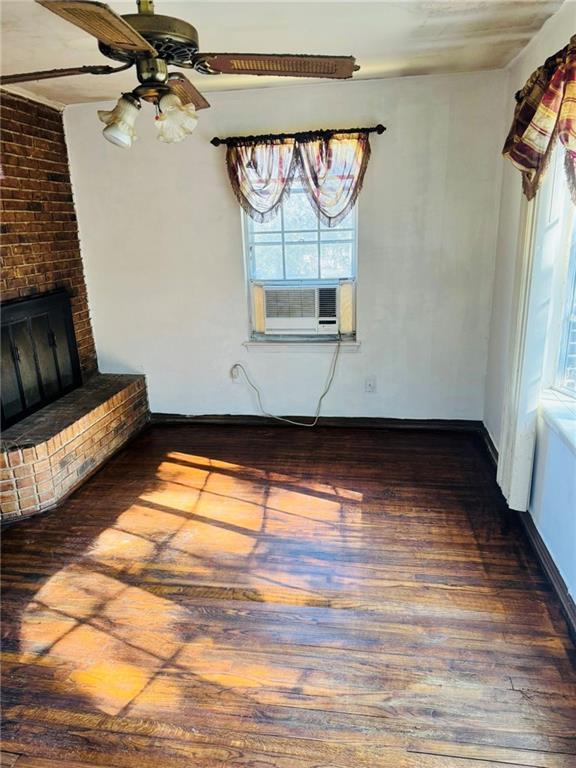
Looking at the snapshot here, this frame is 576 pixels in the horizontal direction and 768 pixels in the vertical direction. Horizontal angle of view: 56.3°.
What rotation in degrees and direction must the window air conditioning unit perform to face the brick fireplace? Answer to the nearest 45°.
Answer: approximately 90° to its right

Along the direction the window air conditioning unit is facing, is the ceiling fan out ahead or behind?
ahead

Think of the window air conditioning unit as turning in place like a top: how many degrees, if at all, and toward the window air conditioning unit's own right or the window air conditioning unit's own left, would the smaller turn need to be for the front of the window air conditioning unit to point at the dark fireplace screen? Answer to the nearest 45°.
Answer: approximately 90° to the window air conditioning unit's own right

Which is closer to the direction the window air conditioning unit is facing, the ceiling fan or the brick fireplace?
the ceiling fan

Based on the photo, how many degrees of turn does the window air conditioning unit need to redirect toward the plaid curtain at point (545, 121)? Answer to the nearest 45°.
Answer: approximately 45° to its left

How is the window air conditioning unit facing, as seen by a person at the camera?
facing the viewer

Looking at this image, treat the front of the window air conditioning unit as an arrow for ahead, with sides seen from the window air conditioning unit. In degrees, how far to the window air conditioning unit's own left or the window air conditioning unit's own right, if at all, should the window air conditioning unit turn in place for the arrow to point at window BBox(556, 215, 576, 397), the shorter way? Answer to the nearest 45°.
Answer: approximately 45° to the window air conditioning unit's own left

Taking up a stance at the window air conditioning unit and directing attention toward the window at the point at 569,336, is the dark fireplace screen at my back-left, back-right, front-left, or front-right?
back-right

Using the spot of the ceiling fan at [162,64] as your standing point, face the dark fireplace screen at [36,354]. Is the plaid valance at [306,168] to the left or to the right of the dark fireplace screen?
right
